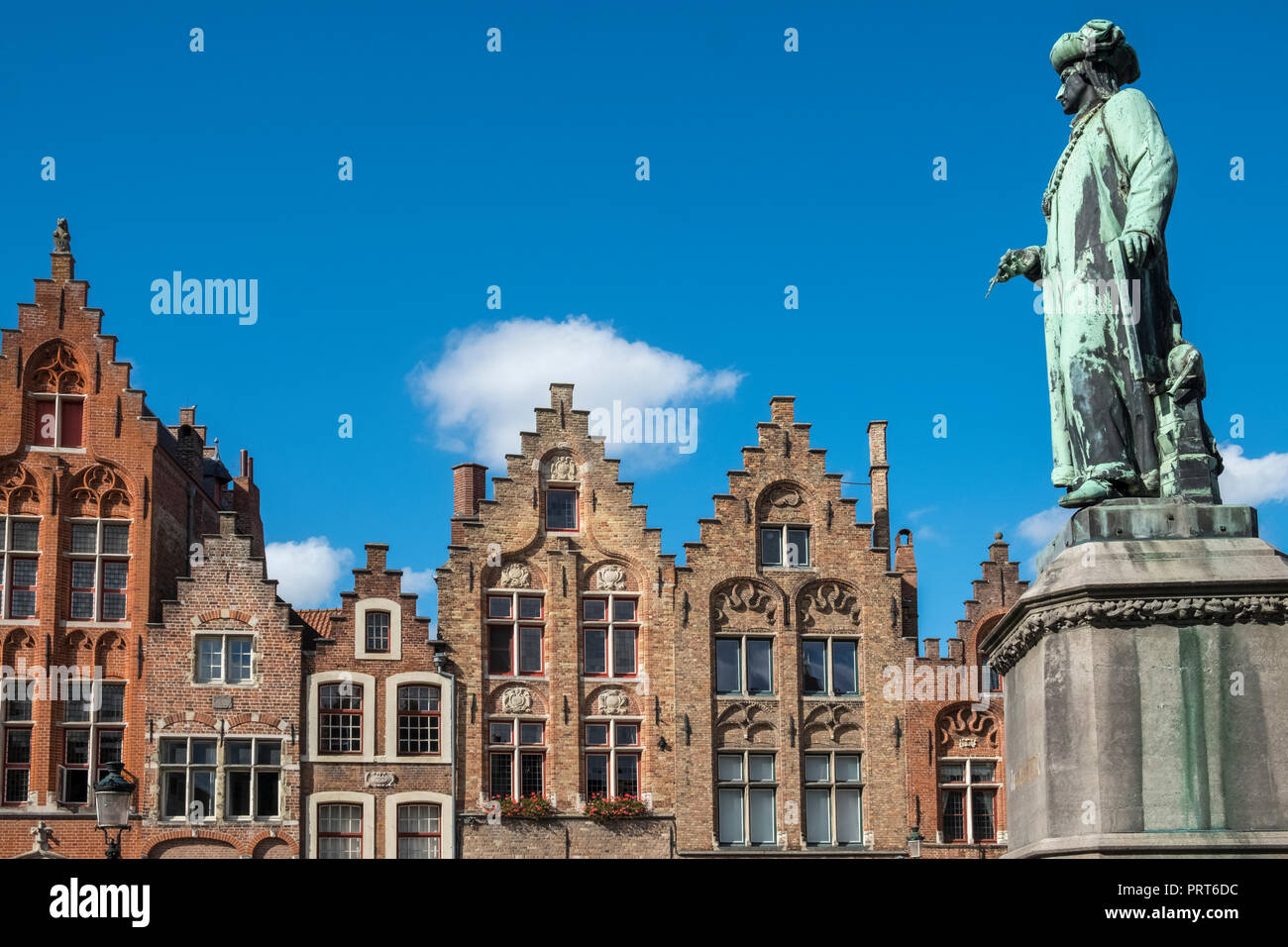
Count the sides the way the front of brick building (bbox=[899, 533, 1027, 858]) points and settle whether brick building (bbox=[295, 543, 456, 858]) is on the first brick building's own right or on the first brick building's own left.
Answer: on the first brick building's own right

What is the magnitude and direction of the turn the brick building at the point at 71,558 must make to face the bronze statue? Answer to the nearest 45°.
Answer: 0° — it already faces it

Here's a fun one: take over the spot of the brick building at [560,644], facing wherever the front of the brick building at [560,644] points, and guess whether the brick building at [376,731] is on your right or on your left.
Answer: on your right

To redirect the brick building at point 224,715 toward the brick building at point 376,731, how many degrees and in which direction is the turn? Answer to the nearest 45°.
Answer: approximately 90° to its left

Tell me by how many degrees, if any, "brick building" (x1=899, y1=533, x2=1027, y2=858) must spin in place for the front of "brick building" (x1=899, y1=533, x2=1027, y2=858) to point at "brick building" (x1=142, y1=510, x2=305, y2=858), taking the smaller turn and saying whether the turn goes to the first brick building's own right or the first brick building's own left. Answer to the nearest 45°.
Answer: approximately 90° to the first brick building's own right

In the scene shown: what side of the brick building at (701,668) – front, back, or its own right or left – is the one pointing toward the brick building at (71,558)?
right

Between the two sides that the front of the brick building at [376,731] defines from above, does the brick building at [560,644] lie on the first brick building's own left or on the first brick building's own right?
on the first brick building's own left

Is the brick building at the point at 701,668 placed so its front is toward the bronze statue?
yes
